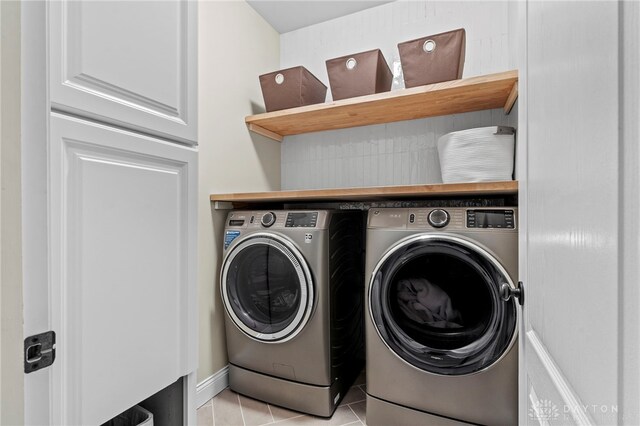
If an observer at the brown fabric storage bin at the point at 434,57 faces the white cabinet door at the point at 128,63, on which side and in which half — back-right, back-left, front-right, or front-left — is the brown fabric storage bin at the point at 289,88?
front-right

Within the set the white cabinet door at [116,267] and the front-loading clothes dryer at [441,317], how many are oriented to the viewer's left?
0

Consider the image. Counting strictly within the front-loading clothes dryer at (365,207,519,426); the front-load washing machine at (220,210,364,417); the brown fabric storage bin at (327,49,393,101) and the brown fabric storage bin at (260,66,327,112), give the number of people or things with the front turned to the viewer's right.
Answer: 0

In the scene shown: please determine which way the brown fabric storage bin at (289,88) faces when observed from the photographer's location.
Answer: facing the viewer and to the left of the viewer

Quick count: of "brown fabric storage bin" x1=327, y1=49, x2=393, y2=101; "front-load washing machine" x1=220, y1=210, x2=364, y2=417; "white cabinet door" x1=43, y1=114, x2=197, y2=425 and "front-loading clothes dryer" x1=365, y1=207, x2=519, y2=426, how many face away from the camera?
0

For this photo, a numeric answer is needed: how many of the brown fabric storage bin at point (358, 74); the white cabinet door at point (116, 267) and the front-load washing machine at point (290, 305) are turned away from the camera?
0

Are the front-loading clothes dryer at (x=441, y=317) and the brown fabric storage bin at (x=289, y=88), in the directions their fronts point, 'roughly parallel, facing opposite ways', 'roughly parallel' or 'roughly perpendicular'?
roughly parallel

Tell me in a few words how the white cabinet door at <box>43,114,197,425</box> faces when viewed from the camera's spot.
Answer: facing the viewer and to the right of the viewer

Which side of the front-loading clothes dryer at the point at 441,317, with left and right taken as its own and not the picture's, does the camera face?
front

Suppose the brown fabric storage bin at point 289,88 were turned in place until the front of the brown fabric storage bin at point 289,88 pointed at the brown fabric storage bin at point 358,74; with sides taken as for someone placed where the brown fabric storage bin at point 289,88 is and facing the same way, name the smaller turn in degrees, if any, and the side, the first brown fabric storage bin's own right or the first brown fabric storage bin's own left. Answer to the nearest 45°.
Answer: approximately 90° to the first brown fabric storage bin's own left
